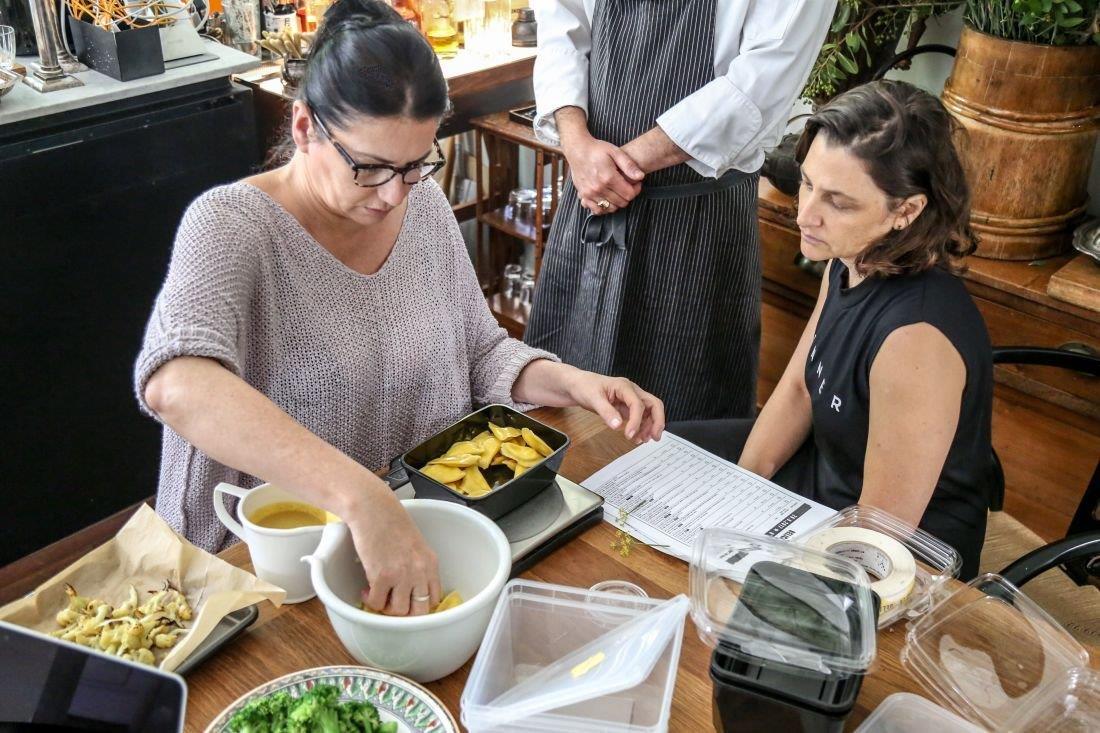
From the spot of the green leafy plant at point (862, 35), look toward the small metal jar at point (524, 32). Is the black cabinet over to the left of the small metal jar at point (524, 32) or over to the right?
left

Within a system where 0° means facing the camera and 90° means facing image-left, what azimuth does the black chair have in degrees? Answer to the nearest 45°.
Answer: approximately 45°

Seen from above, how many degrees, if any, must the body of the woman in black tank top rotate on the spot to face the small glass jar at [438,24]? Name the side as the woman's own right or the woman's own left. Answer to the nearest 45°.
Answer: approximately 90° to the woman's own right

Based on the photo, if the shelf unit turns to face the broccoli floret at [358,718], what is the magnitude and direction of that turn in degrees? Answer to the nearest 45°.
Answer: approximately 45° to its left

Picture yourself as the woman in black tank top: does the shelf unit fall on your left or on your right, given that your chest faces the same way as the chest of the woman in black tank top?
on your right

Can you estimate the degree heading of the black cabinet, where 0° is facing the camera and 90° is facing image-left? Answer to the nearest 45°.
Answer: approximately 315°

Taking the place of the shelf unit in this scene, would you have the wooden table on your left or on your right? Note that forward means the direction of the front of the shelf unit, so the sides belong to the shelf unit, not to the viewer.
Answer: on your left

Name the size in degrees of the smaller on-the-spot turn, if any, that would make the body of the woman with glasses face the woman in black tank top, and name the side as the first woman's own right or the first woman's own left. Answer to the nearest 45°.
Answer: approximately 45° to the first woman's own left

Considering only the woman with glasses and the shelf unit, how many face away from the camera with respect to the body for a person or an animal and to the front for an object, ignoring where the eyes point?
0

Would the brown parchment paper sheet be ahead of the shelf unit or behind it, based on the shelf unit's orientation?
ahead

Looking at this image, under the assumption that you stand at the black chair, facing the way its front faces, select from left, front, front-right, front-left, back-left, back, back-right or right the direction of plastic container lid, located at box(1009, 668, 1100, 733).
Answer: front-left
